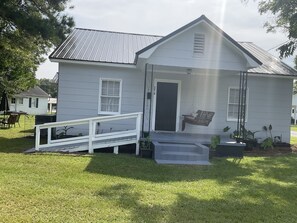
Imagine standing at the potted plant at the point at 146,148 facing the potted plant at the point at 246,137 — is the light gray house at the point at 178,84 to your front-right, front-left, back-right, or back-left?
front-left

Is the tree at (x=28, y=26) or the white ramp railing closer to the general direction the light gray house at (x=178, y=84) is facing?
the white ramp railing

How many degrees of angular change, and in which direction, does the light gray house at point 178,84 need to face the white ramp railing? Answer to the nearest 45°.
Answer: approximately 45° to its right

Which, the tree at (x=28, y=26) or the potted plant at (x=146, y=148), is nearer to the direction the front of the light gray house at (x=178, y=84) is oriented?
the potted plant

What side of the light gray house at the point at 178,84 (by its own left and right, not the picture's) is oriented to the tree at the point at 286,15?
left

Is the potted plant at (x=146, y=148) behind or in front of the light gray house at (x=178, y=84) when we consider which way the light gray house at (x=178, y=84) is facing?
in front

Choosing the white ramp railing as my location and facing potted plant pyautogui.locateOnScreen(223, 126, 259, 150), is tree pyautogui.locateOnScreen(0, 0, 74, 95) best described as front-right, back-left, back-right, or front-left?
back-left

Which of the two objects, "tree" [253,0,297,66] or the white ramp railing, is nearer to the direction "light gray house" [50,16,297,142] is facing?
the white ramp railing

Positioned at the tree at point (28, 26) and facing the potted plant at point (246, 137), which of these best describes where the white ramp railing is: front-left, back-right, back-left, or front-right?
front-right

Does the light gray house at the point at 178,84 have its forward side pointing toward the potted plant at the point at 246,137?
no

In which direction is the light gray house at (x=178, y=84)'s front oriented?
toward the camera

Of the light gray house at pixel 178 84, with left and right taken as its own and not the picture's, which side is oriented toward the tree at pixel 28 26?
right
